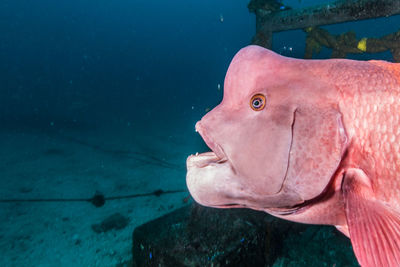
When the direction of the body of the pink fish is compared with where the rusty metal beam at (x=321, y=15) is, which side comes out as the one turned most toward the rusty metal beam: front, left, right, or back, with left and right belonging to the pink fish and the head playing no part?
right

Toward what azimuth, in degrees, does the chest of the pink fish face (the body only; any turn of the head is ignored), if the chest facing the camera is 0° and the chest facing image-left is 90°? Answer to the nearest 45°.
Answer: approximately 90°
